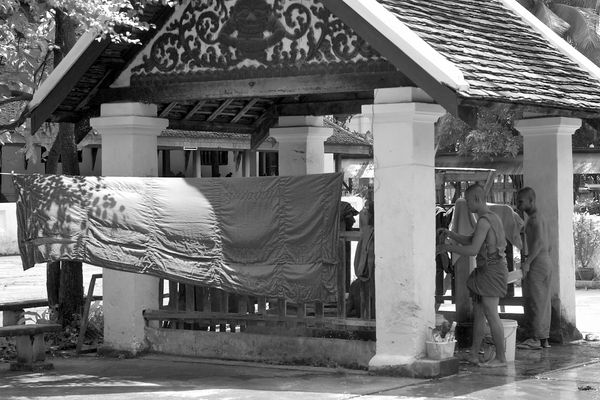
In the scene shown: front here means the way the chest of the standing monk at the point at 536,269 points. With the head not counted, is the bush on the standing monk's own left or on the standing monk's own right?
on the standing monk's own right

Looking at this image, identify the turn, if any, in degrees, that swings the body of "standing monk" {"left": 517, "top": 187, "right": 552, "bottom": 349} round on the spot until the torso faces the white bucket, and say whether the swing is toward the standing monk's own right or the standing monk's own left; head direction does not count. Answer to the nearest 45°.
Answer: approximately 90° to the standing monk's own left

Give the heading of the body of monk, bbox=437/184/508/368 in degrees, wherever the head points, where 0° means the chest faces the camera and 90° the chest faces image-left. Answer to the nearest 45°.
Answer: approximately 90°

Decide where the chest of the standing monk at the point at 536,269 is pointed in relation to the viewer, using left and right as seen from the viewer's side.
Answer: facing to the left of the viewer

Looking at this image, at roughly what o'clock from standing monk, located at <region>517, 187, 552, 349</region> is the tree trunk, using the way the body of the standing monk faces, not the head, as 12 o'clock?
The tree trunk is roughly at 12 o'clock from the standing monk.

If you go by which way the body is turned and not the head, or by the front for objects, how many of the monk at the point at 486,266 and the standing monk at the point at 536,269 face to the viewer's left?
2

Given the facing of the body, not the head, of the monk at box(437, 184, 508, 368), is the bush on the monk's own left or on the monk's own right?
on the monk's own right
